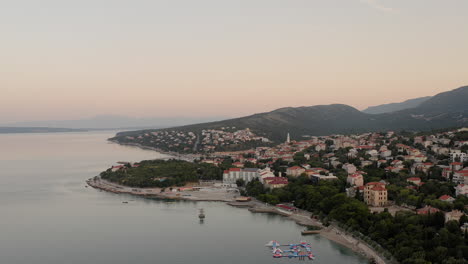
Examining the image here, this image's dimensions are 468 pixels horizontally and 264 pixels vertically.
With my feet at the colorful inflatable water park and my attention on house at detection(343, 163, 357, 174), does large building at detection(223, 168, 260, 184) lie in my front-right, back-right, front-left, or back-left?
front-left

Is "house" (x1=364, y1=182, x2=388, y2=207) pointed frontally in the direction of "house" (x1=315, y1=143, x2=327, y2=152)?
no

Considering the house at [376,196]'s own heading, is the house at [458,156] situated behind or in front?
behind

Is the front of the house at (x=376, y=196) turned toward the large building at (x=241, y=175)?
no

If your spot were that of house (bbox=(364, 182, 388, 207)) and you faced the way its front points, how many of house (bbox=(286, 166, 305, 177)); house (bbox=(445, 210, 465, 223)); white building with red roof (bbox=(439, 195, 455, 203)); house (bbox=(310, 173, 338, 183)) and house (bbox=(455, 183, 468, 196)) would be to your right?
2

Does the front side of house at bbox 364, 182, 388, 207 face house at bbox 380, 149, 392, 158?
no

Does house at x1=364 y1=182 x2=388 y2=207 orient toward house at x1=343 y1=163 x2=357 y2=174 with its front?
no

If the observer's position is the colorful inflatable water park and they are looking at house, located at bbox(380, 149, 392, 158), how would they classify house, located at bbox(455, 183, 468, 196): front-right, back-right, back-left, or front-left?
front-right

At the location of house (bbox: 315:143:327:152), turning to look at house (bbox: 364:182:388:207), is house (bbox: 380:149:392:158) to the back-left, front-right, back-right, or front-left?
front-left

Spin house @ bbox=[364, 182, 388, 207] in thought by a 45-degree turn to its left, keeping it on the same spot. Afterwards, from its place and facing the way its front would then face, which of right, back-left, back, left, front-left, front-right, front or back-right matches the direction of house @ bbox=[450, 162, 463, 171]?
back-left

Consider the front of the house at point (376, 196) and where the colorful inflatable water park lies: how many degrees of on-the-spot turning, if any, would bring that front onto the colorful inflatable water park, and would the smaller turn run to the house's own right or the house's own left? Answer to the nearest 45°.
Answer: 0° — it already faces it

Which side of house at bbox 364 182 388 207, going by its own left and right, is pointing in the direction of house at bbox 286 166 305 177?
right

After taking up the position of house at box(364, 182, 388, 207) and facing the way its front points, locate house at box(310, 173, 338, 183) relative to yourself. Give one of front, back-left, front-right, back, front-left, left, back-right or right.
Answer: right

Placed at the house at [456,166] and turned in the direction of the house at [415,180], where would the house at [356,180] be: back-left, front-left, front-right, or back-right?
front-right

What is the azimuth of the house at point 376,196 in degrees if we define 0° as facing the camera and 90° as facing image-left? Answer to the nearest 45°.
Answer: approximately 45°

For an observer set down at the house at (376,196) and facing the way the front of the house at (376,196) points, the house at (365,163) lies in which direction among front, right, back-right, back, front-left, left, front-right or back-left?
back-right

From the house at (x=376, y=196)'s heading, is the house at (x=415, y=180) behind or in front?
behind
